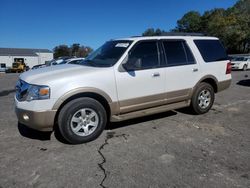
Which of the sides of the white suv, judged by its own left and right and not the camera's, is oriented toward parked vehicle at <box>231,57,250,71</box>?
back

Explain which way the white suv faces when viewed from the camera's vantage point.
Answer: facing the viewer and to the left of the viewer

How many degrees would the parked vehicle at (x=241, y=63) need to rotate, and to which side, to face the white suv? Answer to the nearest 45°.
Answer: approximately 45° to its left

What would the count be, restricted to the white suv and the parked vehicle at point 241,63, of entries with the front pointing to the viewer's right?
0

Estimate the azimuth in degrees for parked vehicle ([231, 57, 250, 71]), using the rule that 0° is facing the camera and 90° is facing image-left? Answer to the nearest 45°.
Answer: approximately 45°

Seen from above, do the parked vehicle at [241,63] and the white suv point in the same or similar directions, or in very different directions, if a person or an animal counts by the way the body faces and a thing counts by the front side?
same or similar directions
